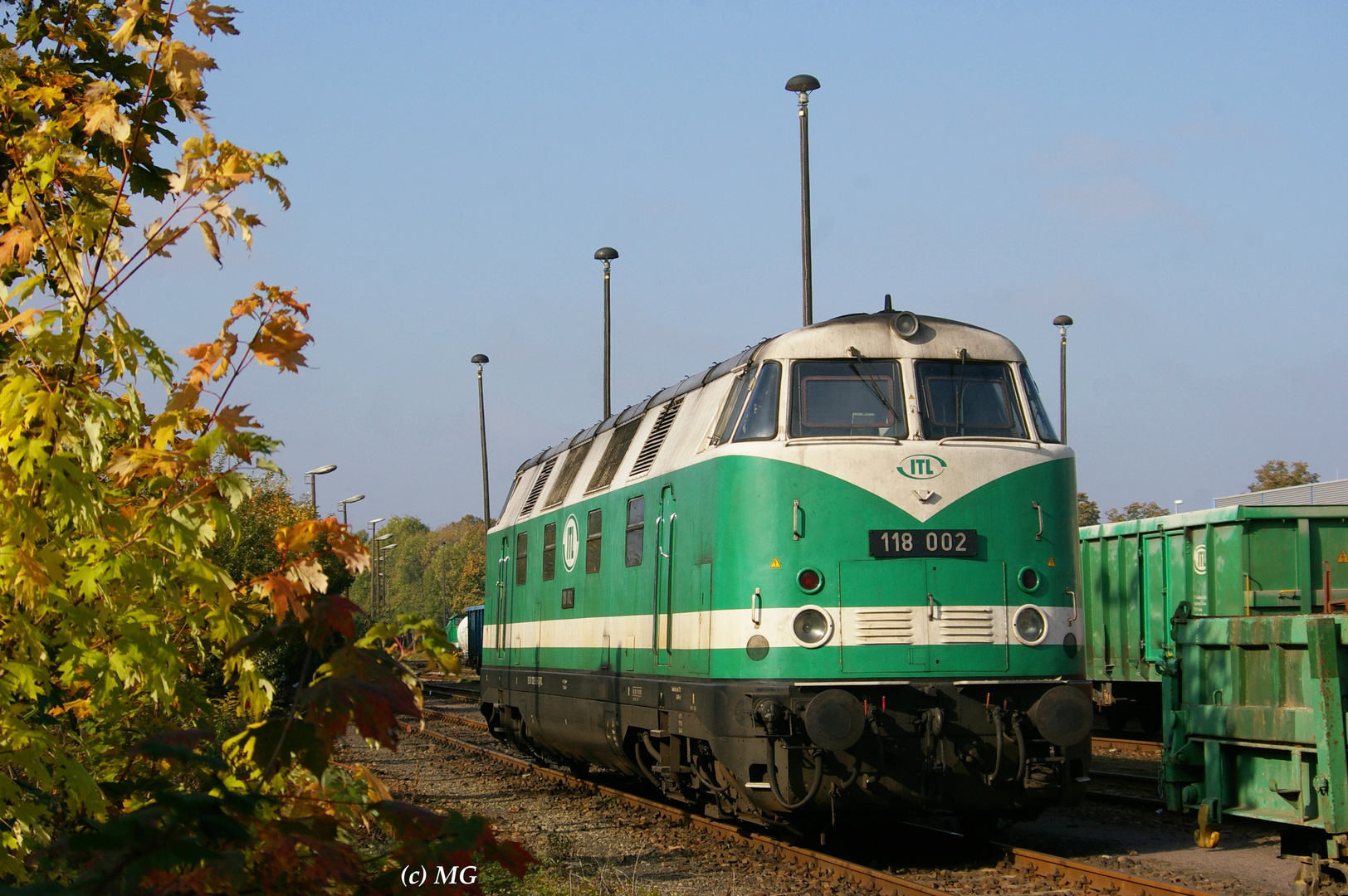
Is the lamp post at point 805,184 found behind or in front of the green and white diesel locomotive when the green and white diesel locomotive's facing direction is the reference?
behind

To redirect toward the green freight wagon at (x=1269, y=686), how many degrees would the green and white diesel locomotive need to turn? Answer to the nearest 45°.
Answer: approximately 45° to its left

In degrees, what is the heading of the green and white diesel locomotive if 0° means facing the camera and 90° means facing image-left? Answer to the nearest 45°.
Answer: approximately 315°

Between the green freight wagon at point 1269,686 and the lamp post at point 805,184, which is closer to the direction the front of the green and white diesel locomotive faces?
the green freight wagon
